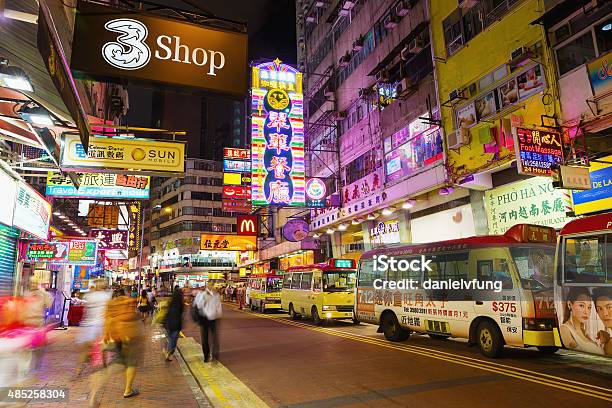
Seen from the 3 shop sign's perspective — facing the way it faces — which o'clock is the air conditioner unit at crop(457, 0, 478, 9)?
The air conditioner unit is roughly at 8 o'clock from the 3 shop sign.

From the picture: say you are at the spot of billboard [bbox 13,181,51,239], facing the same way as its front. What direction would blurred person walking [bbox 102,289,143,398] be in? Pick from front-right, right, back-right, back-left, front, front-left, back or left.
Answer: front-right

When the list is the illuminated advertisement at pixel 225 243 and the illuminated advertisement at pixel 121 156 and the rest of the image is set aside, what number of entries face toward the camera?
2

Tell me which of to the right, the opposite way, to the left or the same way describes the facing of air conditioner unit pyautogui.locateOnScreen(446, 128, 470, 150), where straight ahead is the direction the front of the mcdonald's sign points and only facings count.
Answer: to the right

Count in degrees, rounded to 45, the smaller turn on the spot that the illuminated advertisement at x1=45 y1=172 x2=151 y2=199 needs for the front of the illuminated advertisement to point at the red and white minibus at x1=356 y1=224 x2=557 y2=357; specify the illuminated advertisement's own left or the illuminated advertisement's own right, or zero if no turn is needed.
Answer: approximately 45° to the illuminated advertisement's own left

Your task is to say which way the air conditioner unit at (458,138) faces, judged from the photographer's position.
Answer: facing the viewer and to the left of the viewer

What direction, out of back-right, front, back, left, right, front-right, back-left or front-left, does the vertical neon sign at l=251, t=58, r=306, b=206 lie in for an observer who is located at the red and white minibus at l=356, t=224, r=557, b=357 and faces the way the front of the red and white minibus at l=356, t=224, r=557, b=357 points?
back

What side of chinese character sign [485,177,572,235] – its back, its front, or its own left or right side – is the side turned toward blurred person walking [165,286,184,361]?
front

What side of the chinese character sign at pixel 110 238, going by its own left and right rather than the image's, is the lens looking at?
front

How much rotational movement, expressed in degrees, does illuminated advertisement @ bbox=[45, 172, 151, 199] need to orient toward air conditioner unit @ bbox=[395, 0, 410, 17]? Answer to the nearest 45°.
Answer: approximately 90° to its left

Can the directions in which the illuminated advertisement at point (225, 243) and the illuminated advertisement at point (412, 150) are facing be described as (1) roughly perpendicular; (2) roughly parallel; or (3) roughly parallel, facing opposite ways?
roughly perpendicular

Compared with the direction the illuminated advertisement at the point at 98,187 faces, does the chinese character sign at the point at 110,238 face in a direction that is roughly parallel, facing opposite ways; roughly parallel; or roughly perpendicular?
roughly parallel

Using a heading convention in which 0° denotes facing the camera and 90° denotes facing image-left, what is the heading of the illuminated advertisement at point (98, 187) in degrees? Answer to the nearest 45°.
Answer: approximately 0°

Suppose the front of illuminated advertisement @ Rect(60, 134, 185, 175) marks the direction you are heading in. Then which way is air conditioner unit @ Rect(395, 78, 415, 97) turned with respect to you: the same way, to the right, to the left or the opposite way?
to the right

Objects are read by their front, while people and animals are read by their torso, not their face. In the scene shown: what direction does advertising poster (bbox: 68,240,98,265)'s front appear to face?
toward the camera

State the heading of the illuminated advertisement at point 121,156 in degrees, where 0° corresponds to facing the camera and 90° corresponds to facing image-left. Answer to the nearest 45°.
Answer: approximately 0°

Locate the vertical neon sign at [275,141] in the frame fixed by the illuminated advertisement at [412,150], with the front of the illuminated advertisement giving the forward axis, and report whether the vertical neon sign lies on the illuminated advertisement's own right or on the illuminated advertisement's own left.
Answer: on the illuminated advertisement's own right
